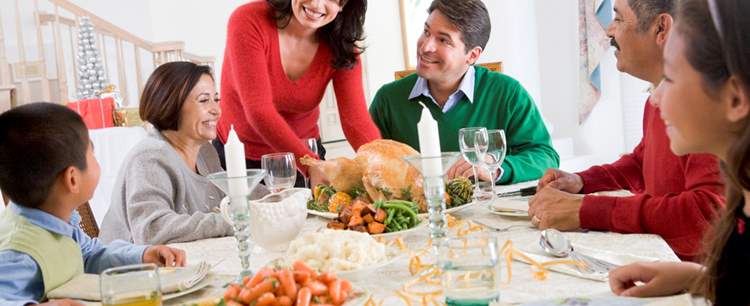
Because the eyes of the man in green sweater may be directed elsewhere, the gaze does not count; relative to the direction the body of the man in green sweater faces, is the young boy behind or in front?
in front

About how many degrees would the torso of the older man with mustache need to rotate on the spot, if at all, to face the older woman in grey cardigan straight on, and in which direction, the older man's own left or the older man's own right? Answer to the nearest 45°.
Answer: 0° — they already face them

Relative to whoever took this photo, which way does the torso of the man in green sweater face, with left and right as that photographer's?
facing the viewer and to the left of the viewer

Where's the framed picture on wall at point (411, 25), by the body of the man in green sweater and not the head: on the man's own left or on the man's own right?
on the man's own right

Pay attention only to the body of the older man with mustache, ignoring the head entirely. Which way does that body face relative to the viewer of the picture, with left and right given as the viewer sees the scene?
facing to the left of the viewer

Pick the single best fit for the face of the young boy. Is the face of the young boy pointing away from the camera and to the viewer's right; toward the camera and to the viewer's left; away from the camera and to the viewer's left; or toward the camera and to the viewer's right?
away from the camera and to the viewer's right

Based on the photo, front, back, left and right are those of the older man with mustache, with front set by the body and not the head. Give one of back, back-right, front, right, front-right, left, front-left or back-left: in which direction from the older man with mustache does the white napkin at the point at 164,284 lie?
front-left

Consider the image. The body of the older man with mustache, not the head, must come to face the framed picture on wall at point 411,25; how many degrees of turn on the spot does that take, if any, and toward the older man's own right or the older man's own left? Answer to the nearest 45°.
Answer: approximately 90° to the older man's own right

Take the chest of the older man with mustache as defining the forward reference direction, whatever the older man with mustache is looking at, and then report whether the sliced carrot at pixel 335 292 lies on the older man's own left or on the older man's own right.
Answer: on the older man's own left
